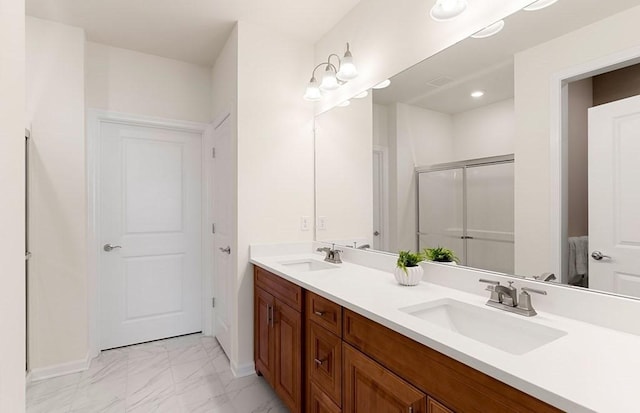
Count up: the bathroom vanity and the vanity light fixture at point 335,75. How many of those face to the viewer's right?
0

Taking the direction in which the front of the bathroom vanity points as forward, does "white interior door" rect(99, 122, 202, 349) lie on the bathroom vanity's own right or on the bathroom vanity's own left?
on the bathroom vanity's own right

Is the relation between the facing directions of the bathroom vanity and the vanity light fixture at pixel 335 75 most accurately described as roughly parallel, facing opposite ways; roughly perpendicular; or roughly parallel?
roughly parallel

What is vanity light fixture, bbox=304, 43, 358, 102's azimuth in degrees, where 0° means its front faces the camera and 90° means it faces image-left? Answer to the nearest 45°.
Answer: approximately 45°

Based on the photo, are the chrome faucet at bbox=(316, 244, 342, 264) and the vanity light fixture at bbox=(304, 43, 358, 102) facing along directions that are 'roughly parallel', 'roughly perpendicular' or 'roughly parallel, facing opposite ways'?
roughly parallel

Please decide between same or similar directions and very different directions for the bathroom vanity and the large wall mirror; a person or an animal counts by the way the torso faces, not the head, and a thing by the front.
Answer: same or similar directions

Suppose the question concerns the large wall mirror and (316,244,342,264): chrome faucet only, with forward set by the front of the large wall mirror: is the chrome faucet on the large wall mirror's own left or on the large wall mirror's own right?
on the large wall mirror's own right

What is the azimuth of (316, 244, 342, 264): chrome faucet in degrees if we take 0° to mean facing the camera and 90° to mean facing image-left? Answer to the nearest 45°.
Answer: approximately 45°

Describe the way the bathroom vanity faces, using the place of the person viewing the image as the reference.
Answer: facing the viewer and to the left of the viewer
